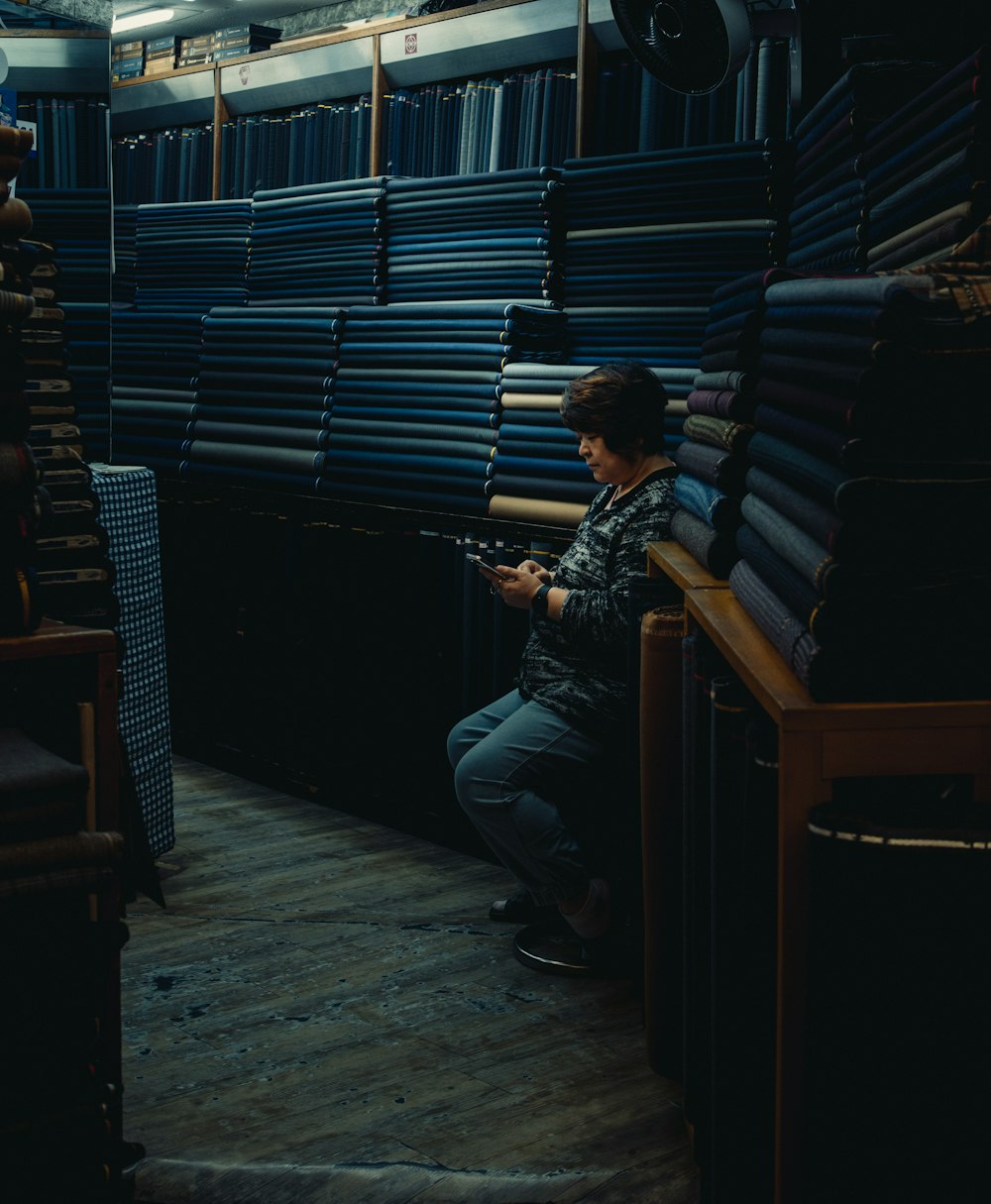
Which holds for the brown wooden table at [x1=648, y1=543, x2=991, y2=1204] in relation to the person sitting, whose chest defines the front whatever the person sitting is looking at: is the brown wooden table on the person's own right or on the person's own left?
on the person's own left

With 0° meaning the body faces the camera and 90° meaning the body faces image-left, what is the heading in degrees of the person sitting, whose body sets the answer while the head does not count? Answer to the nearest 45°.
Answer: approximately 90°

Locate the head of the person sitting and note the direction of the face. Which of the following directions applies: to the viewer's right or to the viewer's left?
to the viewer's left

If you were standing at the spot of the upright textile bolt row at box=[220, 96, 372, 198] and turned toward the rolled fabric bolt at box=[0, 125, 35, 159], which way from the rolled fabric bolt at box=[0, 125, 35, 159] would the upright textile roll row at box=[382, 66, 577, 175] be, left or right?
left

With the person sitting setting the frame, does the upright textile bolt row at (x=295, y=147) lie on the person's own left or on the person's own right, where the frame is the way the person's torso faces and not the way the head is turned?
on the person's own right

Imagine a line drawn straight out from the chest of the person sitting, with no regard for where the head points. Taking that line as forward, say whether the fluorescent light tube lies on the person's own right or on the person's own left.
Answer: on the person's own right

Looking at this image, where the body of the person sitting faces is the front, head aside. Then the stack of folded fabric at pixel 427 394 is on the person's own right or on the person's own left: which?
on the person's own right

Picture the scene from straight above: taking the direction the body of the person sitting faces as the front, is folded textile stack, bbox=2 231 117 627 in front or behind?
in front

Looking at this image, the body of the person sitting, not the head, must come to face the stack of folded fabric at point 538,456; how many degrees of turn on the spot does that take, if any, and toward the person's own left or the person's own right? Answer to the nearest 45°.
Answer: approximately 90° to the person's own right

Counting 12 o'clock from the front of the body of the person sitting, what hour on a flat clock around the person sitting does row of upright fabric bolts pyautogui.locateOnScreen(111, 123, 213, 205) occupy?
The row of upright fabric bolts is roughly at 2 o'clock from the person sitting.
